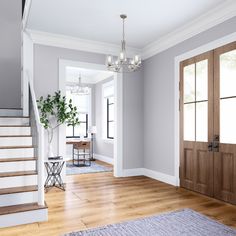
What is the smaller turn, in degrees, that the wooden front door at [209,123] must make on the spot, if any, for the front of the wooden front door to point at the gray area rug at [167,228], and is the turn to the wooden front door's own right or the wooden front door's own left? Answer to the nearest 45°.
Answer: approximately 45° to the wooden front door's own left

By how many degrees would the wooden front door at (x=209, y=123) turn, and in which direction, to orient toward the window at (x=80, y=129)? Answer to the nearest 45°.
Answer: approximately 90° to its right

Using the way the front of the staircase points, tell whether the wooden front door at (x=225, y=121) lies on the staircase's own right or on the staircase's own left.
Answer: on the staircase's own left

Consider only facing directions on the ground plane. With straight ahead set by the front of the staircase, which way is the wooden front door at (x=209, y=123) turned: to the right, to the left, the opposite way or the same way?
to the right

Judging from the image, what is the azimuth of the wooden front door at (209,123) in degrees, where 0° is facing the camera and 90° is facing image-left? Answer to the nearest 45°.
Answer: approximately 45°

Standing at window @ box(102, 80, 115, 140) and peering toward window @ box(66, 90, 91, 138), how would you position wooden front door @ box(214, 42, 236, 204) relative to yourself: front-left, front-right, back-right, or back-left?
back-left

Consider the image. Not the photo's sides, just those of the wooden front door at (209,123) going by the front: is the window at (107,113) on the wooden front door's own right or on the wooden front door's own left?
on the wooden front door's own right

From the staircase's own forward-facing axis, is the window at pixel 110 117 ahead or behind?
behind

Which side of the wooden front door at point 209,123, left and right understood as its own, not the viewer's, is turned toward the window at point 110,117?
right
